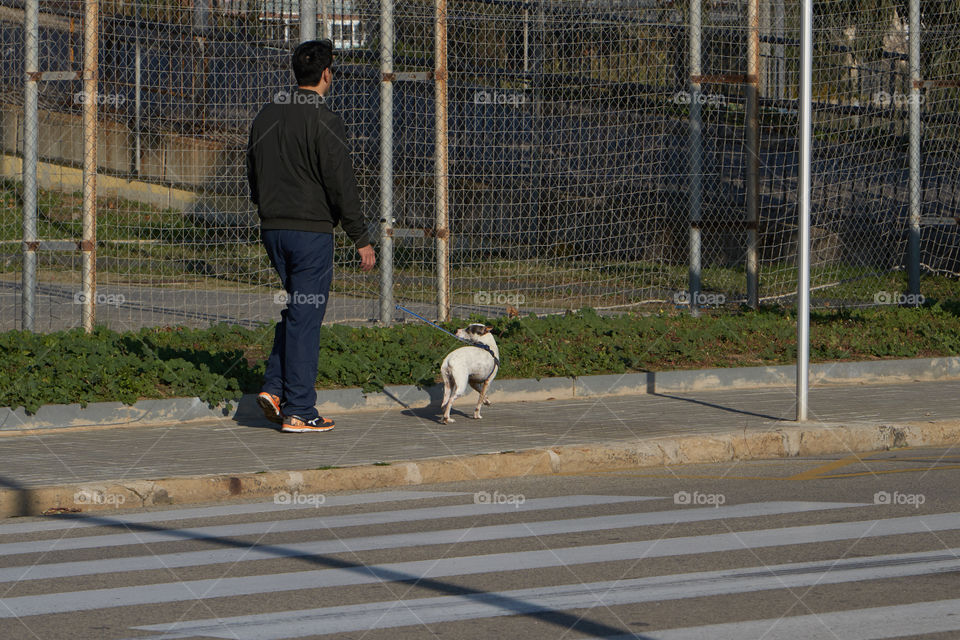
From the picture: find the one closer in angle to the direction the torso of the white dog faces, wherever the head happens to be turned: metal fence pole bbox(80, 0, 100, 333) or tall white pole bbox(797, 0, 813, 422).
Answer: the tall white pole

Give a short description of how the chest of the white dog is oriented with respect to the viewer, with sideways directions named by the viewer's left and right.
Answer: facing away from the viewer and to the right of the viewer

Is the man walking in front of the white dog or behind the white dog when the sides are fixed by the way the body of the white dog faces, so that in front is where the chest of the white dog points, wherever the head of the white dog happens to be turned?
behind

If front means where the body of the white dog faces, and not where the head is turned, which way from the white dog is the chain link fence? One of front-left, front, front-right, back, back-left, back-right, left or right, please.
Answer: front-left

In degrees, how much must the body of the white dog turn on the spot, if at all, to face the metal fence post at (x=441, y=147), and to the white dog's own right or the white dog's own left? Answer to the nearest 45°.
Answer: approximately 45° to the white dog's own left

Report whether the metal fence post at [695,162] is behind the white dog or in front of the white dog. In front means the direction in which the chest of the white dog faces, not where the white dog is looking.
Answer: in front

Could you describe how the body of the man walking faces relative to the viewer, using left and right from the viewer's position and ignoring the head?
facing away from the viewer and to the right of the viewer

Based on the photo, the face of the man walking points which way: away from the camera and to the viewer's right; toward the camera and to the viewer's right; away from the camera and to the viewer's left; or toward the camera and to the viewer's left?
away from the camera and to the viewer's right

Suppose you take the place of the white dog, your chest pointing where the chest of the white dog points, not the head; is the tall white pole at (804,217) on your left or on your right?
on your right

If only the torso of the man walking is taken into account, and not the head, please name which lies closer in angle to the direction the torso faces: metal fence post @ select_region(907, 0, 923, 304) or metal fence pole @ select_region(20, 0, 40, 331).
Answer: the metal fence post

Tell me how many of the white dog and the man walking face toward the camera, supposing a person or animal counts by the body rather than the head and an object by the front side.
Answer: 0

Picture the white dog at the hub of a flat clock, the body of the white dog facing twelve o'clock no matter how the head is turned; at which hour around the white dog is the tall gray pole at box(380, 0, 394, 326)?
The tall gray pole is roughly at 10 o'clock from the white dog.
